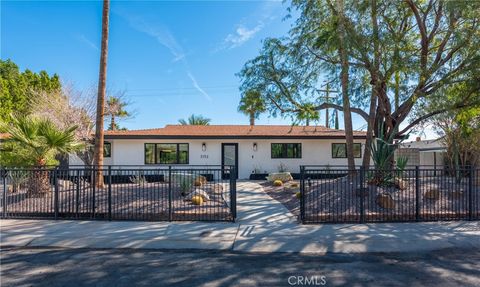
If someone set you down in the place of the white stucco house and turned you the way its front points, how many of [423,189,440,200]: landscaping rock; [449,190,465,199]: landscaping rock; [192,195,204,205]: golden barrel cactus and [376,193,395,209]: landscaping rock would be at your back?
0

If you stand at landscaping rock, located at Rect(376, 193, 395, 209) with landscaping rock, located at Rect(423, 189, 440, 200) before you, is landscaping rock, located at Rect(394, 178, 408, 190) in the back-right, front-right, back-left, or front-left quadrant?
front-left

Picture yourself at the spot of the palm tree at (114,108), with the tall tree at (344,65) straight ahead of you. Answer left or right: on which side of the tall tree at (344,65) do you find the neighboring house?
left

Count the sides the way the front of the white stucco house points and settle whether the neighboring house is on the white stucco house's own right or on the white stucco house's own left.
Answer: on the white stucco house's own left

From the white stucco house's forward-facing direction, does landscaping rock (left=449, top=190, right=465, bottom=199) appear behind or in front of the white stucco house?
in front

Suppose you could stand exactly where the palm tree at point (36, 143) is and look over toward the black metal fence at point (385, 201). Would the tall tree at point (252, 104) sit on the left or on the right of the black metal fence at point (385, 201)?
left

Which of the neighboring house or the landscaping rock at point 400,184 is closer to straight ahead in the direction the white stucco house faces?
the landscaping rock

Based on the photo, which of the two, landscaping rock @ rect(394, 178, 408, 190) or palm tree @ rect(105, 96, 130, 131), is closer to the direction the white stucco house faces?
the landscaping rock

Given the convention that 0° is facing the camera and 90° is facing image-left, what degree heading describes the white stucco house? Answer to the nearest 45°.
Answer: approximately 0°
